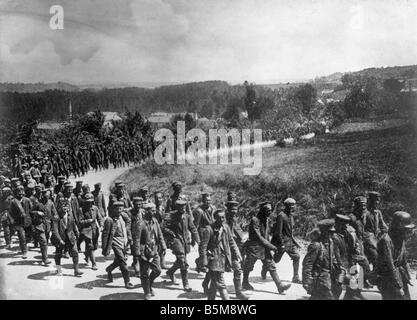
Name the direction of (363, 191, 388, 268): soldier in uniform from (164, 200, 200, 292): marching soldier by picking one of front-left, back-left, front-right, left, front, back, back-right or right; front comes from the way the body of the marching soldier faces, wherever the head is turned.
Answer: front-left

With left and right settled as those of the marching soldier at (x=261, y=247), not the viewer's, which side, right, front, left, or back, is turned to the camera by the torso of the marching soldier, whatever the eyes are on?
right

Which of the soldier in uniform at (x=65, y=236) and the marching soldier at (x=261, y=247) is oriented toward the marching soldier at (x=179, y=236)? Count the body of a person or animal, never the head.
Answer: the soldier in uniform

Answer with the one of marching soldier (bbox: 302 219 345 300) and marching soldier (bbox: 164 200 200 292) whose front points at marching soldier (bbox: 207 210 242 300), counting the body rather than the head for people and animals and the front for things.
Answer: marching soldier (bbox: 164 200 200 292)

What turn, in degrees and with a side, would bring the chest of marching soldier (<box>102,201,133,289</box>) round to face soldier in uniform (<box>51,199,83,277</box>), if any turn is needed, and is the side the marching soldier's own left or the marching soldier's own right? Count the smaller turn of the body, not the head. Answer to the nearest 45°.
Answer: approximately 180°

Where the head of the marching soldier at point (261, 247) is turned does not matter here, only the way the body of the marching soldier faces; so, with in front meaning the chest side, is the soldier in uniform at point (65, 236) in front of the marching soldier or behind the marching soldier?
behind
